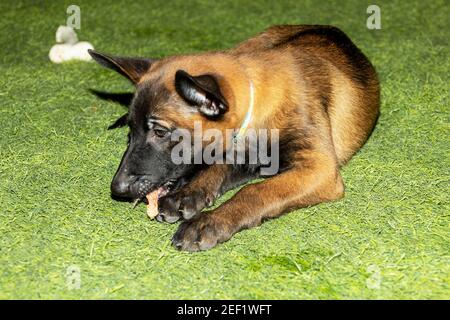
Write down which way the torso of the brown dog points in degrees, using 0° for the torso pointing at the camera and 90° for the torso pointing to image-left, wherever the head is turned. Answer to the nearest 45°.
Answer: approximately 45°

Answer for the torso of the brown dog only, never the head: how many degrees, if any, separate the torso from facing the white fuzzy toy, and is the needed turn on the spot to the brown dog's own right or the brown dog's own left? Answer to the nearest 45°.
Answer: approximately 90° to the brown dog's own right
